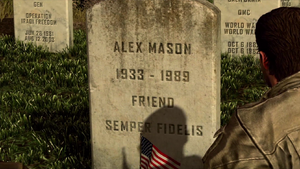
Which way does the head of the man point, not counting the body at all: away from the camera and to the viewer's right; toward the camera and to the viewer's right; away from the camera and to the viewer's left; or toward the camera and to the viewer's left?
away from the camera and to the viewer's left

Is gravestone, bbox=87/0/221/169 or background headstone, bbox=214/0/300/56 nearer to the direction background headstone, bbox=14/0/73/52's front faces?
the gravestone

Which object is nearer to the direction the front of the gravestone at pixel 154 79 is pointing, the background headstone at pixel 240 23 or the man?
the man

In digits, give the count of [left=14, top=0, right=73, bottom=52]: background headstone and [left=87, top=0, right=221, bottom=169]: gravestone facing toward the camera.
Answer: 2

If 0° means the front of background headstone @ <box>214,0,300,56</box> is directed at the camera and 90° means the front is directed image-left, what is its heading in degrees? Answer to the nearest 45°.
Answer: approximately 0°

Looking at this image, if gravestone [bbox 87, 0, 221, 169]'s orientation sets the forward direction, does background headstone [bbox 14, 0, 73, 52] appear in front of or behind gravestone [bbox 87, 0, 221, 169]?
behind

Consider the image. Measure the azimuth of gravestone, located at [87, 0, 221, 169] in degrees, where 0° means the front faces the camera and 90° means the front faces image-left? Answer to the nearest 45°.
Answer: approximately 0°
